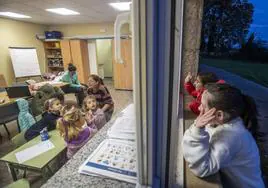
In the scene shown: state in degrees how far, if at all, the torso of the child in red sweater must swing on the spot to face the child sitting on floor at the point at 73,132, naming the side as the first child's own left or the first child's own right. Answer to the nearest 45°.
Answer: approximately 45° to the first child's own left

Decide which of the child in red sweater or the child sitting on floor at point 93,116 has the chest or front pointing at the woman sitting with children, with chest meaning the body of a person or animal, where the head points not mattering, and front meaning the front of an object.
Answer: the child in red sweater

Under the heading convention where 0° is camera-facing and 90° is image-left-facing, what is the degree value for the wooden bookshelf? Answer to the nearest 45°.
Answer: approximately 0°

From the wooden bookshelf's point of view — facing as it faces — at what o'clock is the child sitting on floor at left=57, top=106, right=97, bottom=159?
The child sitting on floor is roughly at 12 o'clock from the wooden bookshelf.

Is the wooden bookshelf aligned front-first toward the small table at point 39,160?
yes

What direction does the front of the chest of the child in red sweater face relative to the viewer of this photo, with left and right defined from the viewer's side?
facing to the left of the viewer

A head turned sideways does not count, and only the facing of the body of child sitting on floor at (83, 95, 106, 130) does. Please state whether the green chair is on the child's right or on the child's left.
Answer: on the child's right

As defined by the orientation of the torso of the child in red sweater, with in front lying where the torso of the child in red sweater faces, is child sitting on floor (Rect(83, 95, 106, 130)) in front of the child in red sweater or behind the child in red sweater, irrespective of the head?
in front

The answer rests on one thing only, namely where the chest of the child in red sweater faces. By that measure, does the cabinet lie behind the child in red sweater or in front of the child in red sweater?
in front

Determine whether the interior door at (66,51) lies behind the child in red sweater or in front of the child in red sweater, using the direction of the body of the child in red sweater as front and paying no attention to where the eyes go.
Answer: in front

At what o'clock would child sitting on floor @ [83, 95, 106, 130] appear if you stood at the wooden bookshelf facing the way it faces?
The child sitting on floor is roughly at 12 o'clock from the wooden bookshelf.

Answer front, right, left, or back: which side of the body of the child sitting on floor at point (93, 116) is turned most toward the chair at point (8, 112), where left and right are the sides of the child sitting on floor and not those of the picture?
right
